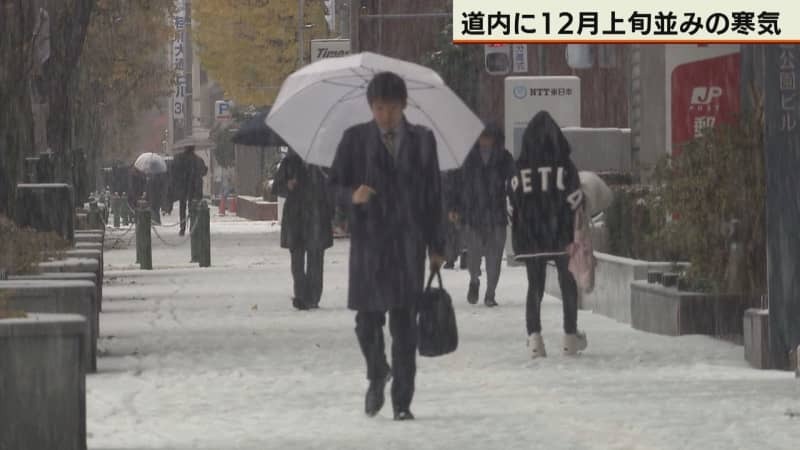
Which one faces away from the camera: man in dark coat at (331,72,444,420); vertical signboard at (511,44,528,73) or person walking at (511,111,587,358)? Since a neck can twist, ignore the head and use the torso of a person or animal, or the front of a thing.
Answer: the person walking

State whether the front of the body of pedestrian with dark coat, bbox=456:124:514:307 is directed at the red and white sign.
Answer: no

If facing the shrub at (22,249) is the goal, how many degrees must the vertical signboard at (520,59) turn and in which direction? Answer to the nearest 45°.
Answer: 0° — it already faces it

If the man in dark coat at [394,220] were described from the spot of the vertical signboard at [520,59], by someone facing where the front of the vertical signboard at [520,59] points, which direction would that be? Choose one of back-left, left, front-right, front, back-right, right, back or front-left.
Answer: front

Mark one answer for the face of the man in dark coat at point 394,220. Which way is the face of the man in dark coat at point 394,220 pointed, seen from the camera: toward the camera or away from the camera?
toward the camera

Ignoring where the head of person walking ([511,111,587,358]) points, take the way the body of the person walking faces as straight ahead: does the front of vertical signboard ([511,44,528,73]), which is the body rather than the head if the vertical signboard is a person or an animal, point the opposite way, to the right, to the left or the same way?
the opposite way

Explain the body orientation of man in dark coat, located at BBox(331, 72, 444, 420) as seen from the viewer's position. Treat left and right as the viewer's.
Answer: facing the viewer

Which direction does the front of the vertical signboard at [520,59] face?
toward the camera

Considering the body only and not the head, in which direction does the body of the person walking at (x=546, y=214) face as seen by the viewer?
away from the camera

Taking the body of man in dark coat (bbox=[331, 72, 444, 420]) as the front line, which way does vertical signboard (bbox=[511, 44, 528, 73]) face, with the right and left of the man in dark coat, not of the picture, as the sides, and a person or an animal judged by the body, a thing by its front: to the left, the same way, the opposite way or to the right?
the same way
